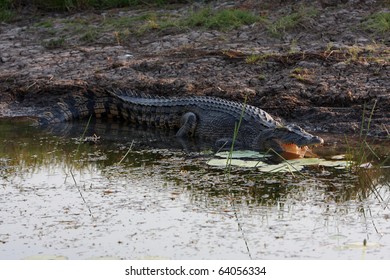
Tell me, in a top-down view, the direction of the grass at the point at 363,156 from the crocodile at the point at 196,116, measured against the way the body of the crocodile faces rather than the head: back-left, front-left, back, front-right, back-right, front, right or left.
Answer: front-right

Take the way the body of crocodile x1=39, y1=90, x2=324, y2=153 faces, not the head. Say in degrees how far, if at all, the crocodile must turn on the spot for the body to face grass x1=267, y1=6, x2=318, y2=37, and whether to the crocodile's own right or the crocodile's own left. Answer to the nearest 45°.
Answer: approximately 45° to the crocodile's own left

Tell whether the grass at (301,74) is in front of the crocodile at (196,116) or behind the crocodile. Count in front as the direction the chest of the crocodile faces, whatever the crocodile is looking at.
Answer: in front

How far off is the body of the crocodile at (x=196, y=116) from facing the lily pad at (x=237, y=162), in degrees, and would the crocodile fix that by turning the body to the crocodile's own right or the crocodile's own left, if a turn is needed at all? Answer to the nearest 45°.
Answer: approximately 90° to the crocodile's own right

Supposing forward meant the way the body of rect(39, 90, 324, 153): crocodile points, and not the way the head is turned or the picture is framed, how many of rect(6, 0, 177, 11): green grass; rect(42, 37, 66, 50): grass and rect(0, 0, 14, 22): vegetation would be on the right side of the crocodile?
0

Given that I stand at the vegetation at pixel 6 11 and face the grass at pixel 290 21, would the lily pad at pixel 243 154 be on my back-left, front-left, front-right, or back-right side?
front-right

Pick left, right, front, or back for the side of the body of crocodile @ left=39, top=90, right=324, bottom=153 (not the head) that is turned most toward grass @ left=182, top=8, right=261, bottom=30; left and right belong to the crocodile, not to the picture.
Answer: left

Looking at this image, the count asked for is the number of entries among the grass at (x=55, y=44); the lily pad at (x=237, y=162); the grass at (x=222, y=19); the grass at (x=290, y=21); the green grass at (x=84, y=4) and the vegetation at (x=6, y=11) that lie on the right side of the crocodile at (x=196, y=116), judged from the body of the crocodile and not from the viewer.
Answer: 1

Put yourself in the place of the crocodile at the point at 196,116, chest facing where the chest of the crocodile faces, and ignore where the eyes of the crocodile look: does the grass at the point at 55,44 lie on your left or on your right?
on your left

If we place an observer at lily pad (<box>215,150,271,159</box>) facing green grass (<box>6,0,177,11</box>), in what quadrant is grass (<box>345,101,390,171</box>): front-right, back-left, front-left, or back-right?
back-right

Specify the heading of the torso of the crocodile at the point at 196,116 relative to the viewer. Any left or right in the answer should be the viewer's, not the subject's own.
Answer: facing to the right of the viewer

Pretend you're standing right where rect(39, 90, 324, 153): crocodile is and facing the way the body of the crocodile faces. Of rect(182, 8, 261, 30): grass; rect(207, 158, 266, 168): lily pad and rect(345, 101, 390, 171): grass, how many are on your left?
1

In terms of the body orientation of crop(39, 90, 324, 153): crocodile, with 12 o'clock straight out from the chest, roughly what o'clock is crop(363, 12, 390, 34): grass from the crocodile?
The grass is roughly at 11 o'clock from the crocodile.

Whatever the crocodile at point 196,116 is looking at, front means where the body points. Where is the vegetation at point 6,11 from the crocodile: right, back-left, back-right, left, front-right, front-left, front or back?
back-left
